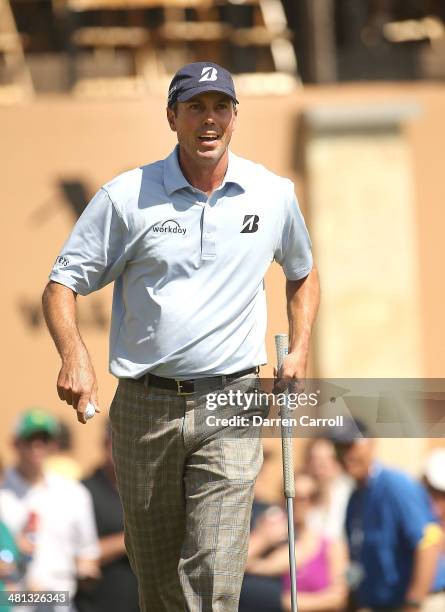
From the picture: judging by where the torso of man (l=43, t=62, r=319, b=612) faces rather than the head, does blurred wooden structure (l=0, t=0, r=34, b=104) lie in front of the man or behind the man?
behind

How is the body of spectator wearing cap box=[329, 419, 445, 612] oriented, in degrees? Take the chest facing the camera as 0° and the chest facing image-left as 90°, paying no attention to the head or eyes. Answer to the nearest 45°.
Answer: approximately 45°

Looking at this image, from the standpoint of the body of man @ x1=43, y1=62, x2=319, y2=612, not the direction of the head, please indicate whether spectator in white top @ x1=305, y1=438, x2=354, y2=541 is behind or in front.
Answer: behind

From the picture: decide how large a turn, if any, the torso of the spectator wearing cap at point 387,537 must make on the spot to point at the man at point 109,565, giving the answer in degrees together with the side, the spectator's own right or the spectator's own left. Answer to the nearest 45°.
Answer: approximately 45° to the spectator's own right

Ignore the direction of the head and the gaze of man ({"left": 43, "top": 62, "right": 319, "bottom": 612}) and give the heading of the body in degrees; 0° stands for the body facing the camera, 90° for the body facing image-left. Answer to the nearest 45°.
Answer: approximately 0°

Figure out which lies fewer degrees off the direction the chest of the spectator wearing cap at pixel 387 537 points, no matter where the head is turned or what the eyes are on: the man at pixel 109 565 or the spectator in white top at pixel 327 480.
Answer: the man

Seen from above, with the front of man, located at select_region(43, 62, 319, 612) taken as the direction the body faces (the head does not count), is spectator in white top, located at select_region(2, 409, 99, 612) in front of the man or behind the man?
behind

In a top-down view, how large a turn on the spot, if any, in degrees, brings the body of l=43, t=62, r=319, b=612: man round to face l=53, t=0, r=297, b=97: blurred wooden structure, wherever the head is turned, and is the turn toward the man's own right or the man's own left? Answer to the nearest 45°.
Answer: approximately 180°
